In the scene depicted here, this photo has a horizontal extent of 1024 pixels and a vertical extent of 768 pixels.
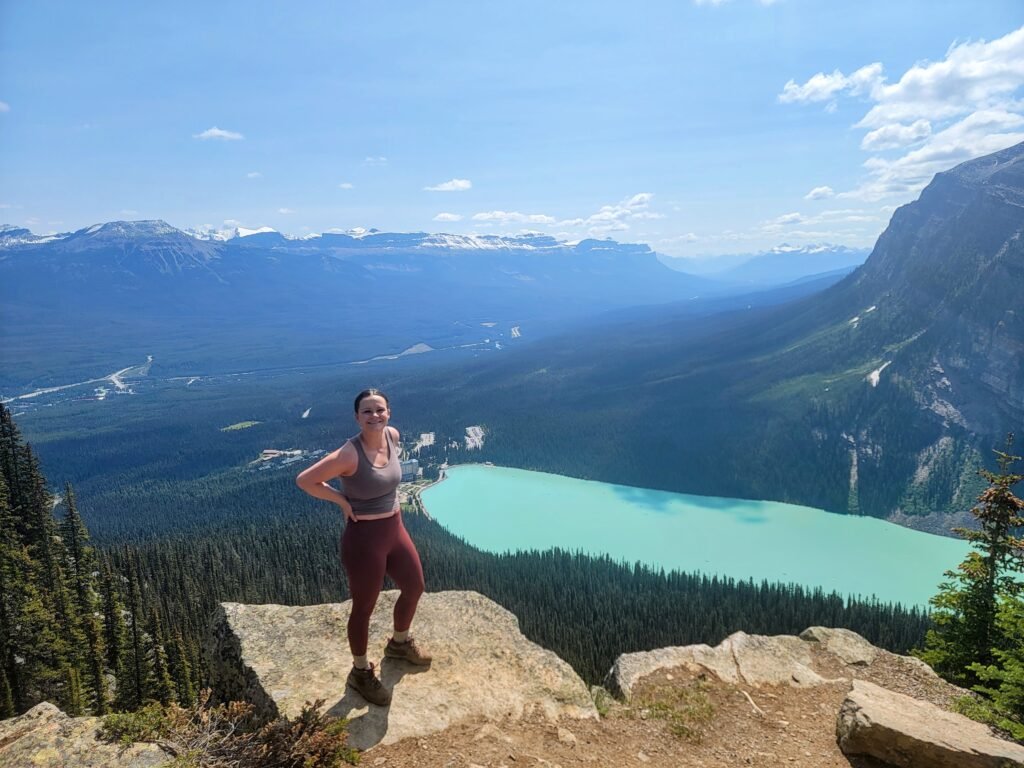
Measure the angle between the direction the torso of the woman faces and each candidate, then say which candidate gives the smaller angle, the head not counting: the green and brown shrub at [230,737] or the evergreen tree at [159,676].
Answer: the green and brown shrub

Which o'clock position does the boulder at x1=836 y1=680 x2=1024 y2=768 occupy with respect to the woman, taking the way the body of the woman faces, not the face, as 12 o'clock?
The boulder is roughly at 11 o'clock from the woman.

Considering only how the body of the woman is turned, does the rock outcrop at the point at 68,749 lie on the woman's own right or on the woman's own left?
on the woman's own right

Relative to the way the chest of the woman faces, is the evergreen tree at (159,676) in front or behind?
behind

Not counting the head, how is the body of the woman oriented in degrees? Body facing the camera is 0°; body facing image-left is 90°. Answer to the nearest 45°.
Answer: approximately 315°

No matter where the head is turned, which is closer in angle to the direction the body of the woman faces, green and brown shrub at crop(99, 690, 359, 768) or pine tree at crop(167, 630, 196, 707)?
the green and brown shrub

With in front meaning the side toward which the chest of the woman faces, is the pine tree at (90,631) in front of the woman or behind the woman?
behind
